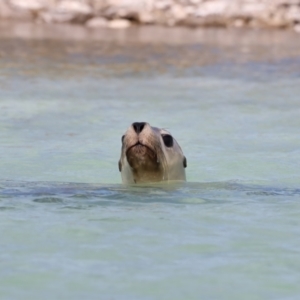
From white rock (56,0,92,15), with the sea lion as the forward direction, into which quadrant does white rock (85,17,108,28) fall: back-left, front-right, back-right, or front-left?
front-left
